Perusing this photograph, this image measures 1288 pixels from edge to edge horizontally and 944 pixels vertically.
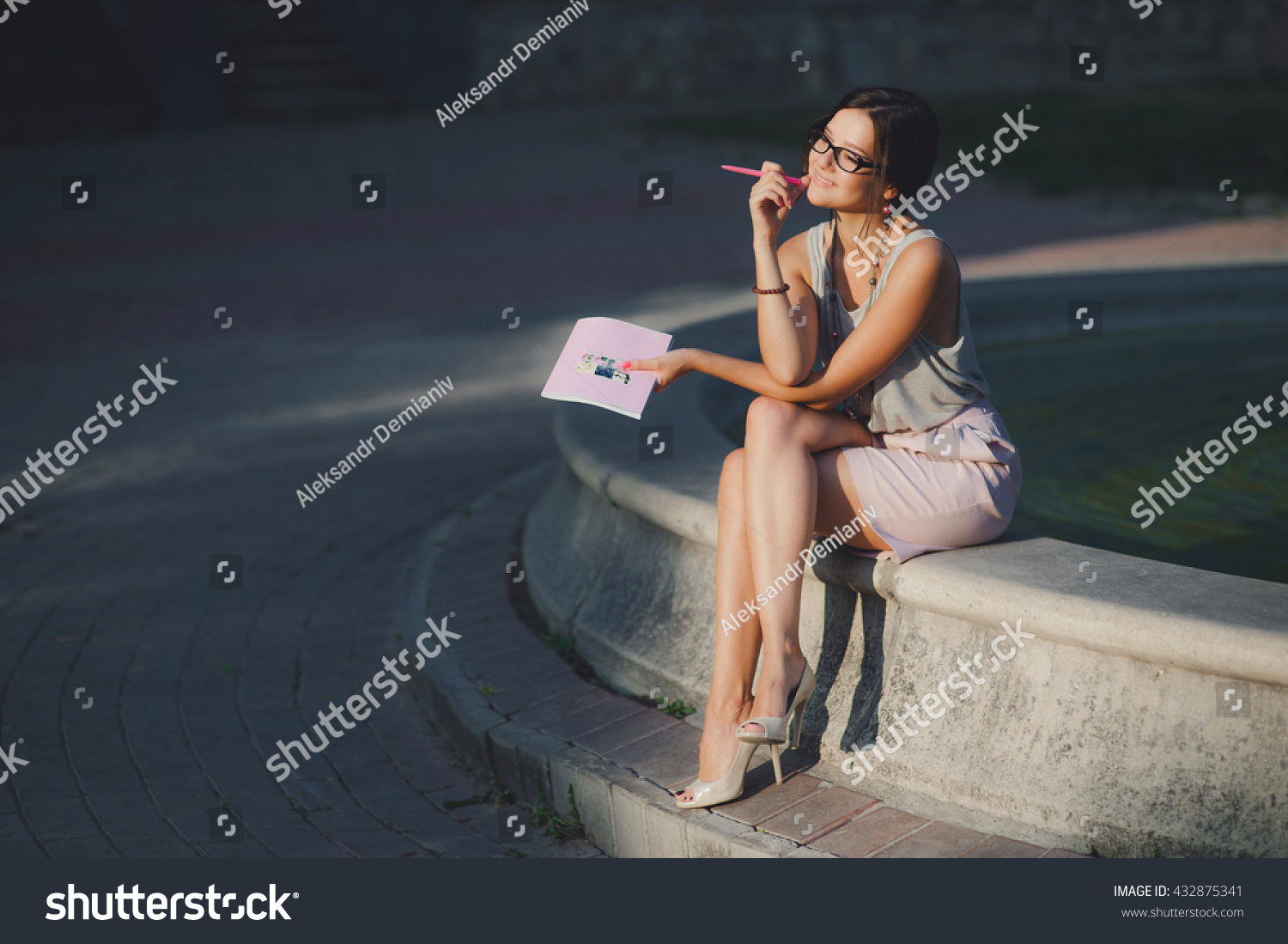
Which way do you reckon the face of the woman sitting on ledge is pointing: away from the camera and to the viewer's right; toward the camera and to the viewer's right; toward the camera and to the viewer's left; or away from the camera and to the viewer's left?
toward the camera and to the viewer's left

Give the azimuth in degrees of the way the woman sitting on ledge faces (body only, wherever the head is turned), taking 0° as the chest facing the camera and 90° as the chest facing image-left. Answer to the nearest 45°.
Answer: approximately 45°
